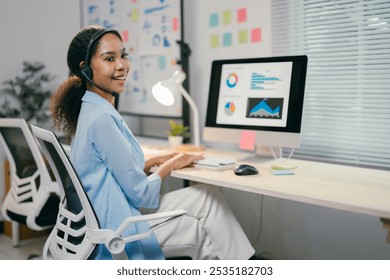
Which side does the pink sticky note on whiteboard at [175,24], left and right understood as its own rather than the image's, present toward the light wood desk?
front

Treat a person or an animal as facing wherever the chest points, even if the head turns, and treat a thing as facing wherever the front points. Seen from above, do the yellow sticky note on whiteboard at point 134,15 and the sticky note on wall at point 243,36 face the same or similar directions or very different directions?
same or similar directions

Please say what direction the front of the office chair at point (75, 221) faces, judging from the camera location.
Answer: facing away from the viewer and to the right of the viewer

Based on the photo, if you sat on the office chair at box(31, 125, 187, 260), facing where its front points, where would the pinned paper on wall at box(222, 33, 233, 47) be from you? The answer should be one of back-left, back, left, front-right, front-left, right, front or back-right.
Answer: front

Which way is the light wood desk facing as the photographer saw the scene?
facing the viewer and to the left of the viewer

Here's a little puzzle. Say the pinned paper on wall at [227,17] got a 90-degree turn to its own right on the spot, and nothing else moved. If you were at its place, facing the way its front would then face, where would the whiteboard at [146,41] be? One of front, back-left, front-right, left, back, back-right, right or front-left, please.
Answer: front-right

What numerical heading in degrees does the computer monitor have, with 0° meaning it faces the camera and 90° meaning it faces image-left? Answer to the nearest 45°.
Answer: approximately 45°

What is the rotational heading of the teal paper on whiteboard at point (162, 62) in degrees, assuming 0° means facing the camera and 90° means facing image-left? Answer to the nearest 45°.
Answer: approximately 0°

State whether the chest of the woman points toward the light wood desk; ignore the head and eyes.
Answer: yes

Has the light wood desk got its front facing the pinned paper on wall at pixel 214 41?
no

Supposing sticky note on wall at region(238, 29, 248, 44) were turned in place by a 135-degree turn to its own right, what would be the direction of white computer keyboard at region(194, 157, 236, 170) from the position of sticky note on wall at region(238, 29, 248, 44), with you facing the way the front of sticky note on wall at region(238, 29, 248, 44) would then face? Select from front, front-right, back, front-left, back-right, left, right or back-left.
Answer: back-left

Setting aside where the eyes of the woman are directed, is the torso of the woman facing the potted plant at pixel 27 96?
no

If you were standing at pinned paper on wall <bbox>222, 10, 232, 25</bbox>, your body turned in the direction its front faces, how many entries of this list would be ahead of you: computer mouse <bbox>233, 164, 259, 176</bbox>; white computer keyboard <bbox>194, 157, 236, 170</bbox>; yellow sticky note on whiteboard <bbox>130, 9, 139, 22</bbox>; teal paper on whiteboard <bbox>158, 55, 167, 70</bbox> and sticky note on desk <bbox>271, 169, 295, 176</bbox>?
3

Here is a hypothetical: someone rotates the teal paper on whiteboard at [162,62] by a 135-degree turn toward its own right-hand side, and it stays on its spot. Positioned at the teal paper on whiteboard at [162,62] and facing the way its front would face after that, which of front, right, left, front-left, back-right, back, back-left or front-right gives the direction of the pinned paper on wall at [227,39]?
back

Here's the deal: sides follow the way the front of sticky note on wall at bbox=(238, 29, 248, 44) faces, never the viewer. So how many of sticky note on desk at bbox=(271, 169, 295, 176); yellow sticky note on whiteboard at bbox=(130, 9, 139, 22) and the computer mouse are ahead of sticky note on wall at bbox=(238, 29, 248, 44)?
2

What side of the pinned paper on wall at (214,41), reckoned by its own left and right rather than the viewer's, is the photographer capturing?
front
